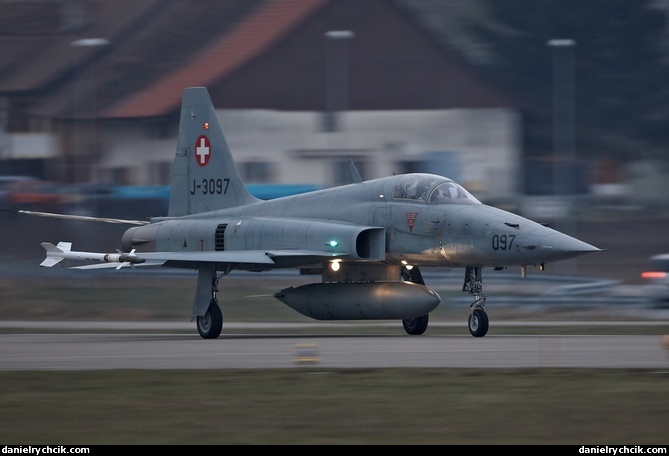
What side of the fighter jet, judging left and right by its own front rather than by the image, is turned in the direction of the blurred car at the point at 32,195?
back

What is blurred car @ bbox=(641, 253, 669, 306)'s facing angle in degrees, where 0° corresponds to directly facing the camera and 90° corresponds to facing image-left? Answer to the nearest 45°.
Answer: approximately 270°

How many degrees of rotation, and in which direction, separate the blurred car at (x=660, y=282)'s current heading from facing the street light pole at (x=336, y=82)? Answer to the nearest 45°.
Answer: approximately 135° to its left

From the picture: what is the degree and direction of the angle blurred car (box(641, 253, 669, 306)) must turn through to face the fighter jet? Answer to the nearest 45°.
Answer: approximately 135° to its right

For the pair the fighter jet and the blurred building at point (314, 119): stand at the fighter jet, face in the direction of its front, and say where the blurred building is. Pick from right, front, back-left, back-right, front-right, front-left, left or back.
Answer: back-left

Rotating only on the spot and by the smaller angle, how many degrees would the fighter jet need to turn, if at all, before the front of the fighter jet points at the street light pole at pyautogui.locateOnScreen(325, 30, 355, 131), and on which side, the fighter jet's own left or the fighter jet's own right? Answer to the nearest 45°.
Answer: approximately 135° to the fighter jet's own left

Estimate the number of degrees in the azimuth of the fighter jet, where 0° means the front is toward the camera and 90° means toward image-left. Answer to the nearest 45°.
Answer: approximately 315°

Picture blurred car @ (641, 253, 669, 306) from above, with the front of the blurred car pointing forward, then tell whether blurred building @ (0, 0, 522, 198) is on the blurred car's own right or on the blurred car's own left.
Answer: on the blurred car's own left

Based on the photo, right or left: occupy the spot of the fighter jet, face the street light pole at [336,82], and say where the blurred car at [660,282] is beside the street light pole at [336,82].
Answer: right

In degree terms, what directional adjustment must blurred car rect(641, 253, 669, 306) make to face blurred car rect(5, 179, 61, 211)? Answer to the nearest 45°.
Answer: approximately 135° to its left
